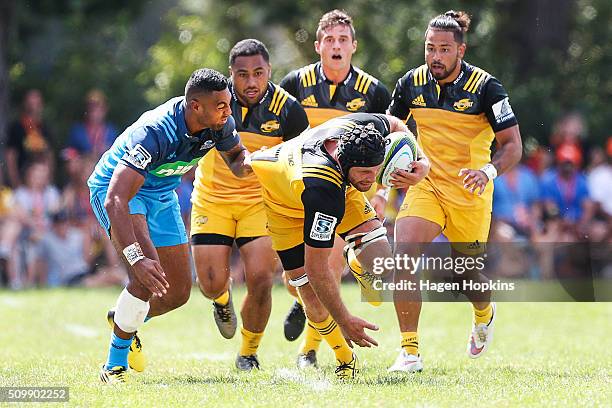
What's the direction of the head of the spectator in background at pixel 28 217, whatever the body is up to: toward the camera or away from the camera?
toward the camera

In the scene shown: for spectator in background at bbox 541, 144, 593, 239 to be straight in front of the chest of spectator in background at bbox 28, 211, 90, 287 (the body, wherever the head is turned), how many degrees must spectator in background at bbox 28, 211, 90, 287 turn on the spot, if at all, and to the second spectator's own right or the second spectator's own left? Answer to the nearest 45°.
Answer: approximately 90° to the second spectator's own left

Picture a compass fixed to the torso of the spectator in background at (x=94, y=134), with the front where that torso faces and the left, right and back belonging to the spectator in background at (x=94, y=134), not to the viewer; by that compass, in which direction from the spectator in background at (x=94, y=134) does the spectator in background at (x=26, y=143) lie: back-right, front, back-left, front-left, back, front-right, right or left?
right

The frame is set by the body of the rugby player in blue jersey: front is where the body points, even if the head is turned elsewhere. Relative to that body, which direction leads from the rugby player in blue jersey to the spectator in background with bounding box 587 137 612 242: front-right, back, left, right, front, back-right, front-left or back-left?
left

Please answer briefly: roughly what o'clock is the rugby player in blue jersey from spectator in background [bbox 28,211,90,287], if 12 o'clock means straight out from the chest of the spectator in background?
The rugby player in blue jersey is roughly at 12 o'clock from the spectator in background.

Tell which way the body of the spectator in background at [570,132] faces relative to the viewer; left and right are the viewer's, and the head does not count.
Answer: facing the viewer

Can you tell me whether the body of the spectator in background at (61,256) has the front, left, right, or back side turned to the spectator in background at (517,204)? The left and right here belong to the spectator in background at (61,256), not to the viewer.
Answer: left

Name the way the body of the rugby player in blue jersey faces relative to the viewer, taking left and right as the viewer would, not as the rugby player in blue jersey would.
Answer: facing the viewer and to the right of the viewer

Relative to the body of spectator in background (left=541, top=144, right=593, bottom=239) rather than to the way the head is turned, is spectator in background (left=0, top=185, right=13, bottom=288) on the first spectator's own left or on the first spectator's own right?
on the first spectator's own right

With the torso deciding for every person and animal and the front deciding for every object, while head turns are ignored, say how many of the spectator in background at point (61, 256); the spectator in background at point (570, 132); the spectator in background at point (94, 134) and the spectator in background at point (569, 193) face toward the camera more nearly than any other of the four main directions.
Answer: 4

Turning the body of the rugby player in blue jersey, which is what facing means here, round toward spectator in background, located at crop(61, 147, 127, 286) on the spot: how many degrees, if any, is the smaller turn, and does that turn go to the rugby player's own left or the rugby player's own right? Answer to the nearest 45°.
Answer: approximately 135° to the rugby player's own left

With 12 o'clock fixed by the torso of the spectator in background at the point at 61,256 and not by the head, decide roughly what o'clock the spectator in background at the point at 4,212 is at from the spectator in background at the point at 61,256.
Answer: the spectator in background at the point at 4,212 is roughly at 3 o'clock from the spectator in background at the point at 61,256.

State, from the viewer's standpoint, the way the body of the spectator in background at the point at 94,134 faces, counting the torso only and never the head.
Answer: toward the camera

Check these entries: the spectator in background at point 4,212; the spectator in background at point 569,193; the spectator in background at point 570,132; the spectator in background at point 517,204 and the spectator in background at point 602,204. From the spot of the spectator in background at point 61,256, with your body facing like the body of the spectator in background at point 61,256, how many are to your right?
1
